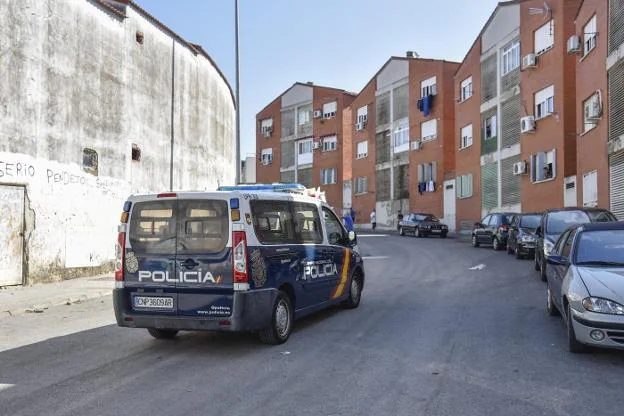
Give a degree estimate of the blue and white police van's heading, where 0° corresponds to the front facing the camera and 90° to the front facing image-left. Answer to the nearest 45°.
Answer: approximately 225°

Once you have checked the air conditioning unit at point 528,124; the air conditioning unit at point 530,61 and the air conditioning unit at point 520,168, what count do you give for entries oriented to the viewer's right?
0

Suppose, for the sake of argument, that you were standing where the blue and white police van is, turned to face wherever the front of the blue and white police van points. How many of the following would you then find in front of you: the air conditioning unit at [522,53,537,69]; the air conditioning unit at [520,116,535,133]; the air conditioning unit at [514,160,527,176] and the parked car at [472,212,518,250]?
4

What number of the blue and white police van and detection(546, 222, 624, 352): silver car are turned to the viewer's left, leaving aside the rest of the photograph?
0

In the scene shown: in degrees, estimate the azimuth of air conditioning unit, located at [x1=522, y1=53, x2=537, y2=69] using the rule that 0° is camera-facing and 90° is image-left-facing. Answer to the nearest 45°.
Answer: approximately 45°

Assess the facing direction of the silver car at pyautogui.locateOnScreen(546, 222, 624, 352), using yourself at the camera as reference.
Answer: facing the viewer and to the right of the viewer

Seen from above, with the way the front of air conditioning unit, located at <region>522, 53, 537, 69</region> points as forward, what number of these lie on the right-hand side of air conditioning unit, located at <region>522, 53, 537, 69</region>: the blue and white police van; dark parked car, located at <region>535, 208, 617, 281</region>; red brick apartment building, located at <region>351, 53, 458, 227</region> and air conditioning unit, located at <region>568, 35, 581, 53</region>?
1

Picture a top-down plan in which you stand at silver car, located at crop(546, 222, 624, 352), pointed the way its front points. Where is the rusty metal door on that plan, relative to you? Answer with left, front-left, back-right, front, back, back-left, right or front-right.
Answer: back-right

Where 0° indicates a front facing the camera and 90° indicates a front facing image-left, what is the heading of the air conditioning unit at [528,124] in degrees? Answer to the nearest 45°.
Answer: approximately 45°

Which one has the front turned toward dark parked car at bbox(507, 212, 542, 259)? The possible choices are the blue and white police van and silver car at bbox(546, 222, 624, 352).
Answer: the blue and white police van

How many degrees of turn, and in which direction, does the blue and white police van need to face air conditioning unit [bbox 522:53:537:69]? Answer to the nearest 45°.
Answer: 0° — it already faces it

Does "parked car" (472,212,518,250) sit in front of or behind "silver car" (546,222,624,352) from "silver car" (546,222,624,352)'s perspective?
behind

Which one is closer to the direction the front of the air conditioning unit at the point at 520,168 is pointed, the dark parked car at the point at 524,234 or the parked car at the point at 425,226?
the dark parked car

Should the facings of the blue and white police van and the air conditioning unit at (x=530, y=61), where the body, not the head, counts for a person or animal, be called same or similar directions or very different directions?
very different directions

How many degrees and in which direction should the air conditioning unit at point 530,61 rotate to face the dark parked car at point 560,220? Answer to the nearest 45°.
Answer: approximately 45° to its left

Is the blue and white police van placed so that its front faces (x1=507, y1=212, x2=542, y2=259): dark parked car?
yes

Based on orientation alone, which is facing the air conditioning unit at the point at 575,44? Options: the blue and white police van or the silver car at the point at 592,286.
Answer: the blue and white police van
